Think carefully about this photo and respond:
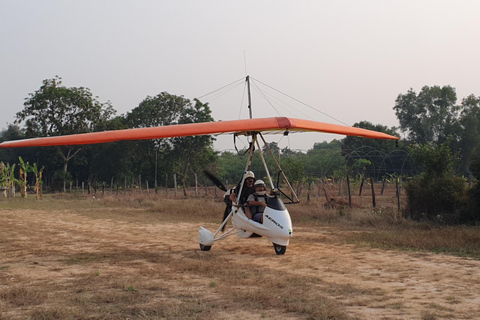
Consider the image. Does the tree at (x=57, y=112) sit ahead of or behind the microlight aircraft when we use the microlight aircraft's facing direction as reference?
behind

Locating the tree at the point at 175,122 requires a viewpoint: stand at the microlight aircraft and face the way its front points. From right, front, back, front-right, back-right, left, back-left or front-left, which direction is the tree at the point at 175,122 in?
back-left

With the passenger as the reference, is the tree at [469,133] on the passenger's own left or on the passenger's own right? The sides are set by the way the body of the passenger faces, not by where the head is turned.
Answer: on the passenger's own left

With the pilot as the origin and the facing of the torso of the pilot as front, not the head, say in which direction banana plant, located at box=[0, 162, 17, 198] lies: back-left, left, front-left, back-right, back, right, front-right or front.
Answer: back

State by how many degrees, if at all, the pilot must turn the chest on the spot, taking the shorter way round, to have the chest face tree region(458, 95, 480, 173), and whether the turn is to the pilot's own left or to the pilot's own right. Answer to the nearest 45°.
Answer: approximately 90° to the pilot's own left

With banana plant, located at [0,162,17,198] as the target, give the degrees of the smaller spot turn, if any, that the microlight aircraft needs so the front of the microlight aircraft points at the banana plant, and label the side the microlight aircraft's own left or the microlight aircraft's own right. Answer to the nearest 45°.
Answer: approximately 180°

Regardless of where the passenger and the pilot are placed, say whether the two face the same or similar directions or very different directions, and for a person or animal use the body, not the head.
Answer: same or similar directions

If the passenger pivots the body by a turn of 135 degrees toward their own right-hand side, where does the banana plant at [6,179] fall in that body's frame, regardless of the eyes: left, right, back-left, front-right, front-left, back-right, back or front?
front-right

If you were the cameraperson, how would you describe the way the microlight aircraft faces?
facing the viewer and to the right of the viewer

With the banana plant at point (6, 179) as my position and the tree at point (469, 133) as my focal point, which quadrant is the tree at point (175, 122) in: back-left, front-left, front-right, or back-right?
front-left

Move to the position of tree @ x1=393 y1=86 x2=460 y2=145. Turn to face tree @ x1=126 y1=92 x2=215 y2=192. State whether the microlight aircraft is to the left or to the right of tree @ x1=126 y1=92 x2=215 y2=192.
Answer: left

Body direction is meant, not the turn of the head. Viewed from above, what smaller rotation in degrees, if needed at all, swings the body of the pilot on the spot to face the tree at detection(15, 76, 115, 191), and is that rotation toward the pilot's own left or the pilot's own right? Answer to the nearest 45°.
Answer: approximately 180°
